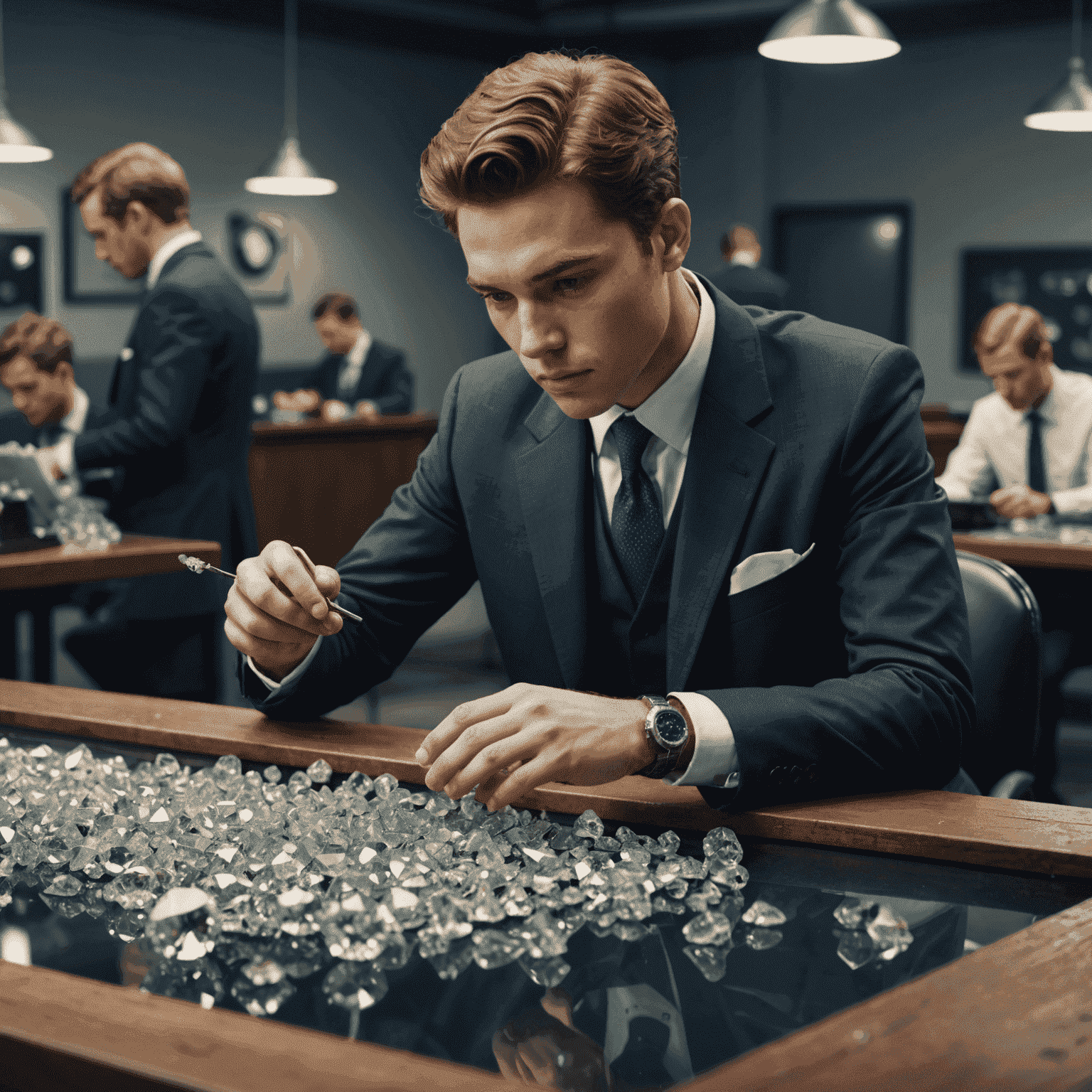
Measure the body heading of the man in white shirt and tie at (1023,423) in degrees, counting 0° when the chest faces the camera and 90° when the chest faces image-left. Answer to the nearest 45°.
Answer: approximately 45°

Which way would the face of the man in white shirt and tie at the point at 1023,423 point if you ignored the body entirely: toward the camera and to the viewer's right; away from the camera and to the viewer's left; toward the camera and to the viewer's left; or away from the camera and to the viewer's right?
toward the camera and to the viewer's left

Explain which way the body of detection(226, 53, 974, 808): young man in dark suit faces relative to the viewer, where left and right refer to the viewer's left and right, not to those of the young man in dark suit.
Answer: facing the viewer and to the left of the viewer

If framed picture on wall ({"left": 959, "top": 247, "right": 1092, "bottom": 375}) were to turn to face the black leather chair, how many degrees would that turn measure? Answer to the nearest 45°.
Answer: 0° — it already faces it

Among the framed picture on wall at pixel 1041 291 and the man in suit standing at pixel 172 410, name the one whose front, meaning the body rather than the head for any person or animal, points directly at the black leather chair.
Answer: the framed picture on wall

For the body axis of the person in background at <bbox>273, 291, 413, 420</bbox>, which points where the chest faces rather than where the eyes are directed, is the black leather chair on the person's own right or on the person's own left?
on the person's own left

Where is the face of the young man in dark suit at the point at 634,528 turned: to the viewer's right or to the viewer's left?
to the viewer's left

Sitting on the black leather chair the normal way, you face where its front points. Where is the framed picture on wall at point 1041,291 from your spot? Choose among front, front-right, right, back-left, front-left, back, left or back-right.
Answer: back-right

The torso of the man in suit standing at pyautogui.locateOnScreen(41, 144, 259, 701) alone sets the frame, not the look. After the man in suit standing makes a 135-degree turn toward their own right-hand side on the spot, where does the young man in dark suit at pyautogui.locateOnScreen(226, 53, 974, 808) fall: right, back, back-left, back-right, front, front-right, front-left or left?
back-right

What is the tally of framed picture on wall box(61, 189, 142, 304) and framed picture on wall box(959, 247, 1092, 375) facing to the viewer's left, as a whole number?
0

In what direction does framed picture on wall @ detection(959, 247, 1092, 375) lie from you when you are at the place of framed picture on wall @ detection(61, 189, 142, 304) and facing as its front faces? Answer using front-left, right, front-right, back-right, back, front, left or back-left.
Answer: left

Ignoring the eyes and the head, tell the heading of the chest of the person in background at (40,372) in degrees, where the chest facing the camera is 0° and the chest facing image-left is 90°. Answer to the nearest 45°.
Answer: approximately 45°
